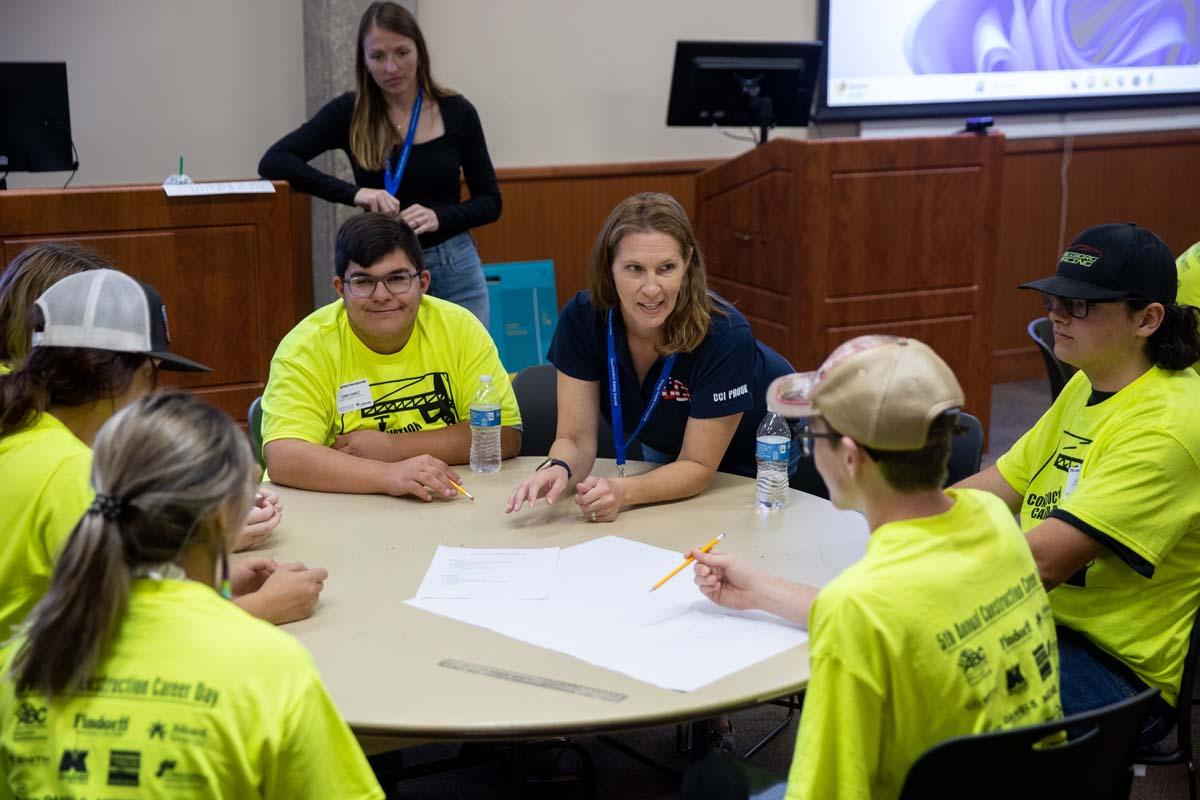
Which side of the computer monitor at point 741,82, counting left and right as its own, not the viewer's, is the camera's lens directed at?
back

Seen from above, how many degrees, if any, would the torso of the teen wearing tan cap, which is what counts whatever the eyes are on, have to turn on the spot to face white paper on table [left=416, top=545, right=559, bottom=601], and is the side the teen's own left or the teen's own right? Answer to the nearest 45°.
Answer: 0° — they already face it

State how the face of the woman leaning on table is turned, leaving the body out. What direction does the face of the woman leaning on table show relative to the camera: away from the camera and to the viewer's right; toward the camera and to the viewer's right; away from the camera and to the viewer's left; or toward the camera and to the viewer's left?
toward the camera and to the viewer's right

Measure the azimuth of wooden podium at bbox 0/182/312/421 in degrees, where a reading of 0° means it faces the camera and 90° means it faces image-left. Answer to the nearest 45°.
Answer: approximately 0°

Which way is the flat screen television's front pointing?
toward the camera

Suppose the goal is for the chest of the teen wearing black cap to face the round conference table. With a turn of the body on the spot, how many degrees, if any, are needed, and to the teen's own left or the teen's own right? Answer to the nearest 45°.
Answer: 0° — they already face it

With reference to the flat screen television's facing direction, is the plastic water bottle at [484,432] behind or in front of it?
in front

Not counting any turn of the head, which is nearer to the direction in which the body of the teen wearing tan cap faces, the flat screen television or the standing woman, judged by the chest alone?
the standing woman

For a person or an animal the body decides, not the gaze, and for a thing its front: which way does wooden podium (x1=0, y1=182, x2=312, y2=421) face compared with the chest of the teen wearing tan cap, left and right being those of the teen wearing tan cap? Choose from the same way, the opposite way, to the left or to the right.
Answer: the opposite way

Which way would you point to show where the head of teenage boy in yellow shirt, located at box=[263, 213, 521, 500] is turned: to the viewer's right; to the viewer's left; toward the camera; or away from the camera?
toward the camera

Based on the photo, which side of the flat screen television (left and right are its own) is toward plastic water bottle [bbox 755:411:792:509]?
front

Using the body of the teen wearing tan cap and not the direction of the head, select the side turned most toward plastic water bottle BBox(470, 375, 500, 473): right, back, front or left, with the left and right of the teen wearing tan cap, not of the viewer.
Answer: front

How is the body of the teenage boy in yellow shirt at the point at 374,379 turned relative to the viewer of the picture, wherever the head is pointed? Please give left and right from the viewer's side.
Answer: facing the viewer

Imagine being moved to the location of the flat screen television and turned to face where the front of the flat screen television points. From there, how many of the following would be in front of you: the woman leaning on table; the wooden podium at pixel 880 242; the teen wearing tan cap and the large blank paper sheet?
4

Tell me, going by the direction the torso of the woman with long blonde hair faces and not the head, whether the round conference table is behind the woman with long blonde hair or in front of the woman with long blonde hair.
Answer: in front
